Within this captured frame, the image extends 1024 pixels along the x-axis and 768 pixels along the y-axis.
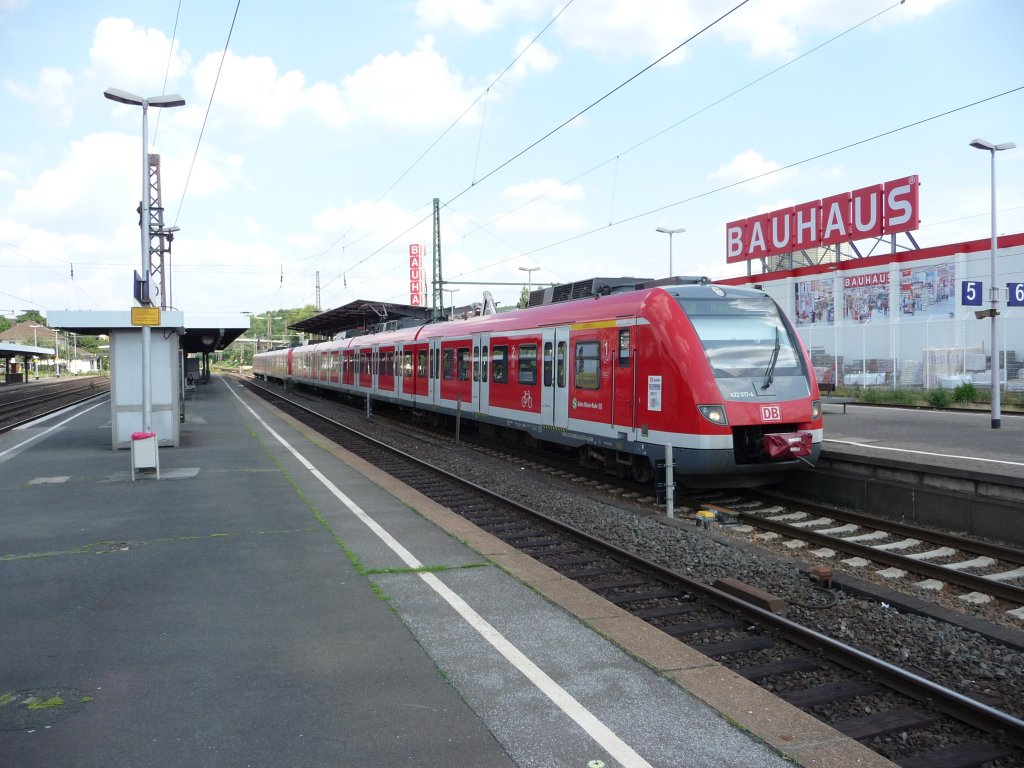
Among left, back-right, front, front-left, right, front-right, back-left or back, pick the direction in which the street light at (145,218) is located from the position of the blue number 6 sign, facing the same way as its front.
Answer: front-right

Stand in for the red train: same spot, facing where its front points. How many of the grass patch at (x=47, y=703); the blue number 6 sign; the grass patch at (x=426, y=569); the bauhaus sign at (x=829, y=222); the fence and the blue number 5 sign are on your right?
2

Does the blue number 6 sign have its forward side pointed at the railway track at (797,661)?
yes

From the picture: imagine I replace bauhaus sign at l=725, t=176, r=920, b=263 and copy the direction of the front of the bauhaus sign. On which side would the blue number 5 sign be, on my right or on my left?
on my left

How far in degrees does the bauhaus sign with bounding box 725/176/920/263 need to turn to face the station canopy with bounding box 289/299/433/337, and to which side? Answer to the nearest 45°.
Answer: approximately 45° to its right

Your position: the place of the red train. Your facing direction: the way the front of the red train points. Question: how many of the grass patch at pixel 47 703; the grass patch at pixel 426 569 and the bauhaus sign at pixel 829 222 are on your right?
2

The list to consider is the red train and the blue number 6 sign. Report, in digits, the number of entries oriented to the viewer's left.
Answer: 0

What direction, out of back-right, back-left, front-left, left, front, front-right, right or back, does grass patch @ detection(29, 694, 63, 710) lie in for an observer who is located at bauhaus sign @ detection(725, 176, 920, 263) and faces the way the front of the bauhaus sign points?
front-left

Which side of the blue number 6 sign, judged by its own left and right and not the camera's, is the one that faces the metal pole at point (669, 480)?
front

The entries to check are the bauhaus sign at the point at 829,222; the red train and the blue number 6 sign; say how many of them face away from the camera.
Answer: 0

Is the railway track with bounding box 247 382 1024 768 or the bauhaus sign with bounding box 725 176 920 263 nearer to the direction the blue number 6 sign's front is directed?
the railway track

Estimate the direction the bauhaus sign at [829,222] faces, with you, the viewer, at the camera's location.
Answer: facing the viewer and to the left of the viewer

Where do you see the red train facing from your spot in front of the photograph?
facing the viewer and to the right of the viewer

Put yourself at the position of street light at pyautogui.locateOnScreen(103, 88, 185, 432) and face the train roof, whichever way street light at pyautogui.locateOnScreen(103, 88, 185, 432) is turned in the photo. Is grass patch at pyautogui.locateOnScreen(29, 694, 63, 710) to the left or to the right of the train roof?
right

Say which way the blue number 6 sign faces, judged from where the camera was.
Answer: facing the viewer
